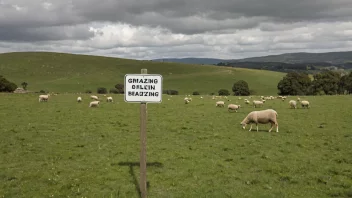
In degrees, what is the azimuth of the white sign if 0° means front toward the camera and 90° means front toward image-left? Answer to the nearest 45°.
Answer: approximately 0°

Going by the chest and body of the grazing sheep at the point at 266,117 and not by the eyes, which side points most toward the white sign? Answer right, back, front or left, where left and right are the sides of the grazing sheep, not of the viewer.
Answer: left

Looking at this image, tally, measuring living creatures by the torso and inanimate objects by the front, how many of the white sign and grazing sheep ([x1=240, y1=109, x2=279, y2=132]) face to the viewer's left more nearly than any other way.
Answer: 1

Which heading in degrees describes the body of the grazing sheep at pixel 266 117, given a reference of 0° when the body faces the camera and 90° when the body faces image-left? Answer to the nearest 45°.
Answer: approximately 90°

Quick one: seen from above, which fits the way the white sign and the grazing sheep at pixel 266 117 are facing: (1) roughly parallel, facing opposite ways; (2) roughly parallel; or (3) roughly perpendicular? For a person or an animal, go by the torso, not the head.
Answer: roughly perpendicular

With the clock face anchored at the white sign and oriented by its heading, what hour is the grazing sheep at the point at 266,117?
The grazing sheep is roughly at 7 o'clock from the white sign.
